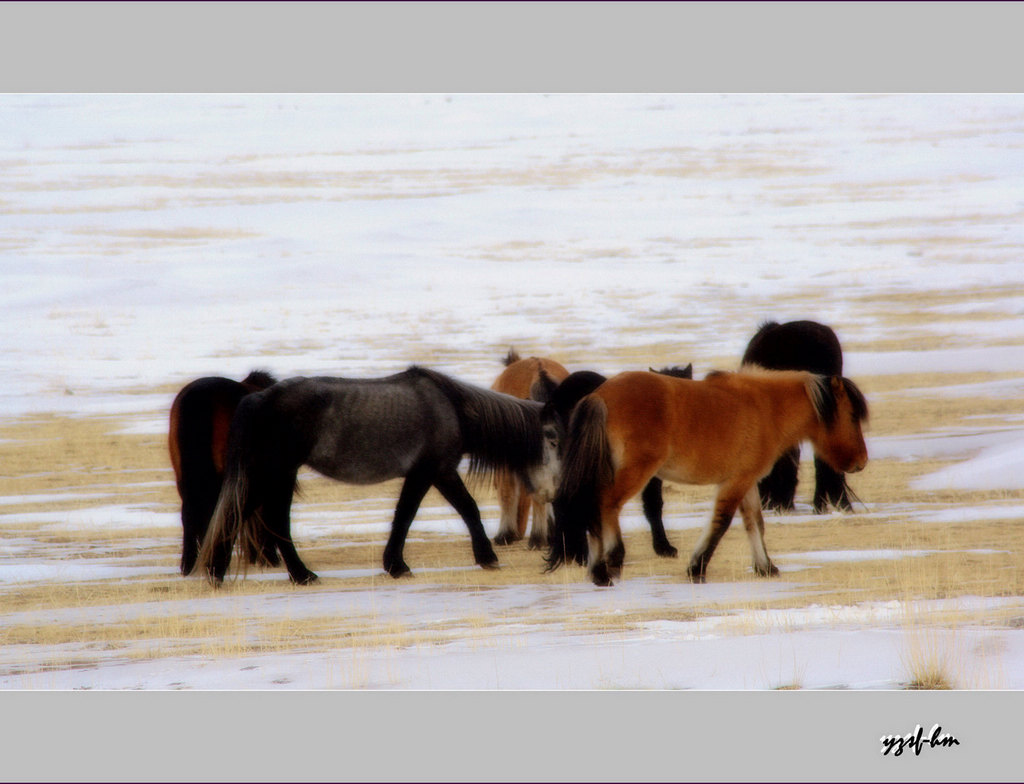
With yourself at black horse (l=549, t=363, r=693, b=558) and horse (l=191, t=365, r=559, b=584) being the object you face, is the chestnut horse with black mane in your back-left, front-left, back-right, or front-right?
back-left

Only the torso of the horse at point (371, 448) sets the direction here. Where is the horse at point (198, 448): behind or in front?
behind

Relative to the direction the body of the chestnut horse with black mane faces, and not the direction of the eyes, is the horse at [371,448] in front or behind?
behind

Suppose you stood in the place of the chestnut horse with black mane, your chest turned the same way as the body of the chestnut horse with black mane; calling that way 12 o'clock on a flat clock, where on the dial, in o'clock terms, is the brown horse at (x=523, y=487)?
The brown horse is roughly at 8 o'clock from the chestnut horse with black mane.

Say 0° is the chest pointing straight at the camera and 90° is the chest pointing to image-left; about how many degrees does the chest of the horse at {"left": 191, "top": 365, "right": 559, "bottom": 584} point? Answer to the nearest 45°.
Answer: approximately 270°

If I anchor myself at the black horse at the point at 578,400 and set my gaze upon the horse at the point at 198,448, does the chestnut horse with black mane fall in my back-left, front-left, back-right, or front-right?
back-left

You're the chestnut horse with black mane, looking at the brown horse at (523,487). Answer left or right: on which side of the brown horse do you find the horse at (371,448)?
left

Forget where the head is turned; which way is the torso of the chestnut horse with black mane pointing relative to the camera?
to the viewer's right

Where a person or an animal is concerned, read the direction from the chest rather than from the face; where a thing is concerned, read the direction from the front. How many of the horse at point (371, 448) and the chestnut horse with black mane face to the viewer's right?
2

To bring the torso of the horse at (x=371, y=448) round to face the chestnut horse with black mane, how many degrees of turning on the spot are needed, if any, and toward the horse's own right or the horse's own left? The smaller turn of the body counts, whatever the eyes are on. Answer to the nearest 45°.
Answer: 0° — it already faces it

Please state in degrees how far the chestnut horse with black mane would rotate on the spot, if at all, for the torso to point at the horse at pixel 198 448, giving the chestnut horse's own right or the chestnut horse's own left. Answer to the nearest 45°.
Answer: approximately 180°
